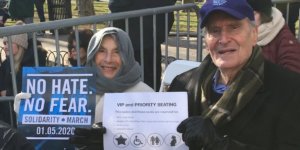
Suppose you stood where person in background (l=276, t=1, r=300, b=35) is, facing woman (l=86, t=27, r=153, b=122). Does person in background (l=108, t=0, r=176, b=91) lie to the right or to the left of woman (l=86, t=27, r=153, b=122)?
right

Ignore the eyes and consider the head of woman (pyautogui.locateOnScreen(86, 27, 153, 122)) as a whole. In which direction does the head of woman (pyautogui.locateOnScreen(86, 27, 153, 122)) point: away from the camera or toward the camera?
toward the camera

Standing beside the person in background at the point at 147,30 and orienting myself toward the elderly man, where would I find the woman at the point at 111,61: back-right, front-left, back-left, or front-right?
front-right

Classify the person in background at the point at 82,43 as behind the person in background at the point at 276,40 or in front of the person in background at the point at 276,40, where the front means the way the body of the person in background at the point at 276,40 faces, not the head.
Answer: in front

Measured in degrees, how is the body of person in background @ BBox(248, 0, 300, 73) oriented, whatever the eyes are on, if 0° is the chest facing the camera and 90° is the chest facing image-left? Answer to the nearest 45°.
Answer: approximately 90°
